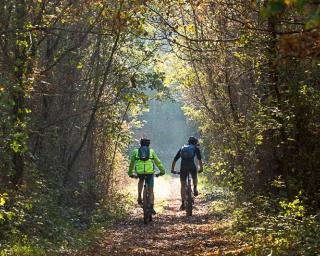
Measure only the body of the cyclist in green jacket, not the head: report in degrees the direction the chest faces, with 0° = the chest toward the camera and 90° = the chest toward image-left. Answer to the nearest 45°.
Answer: approximately 180°
